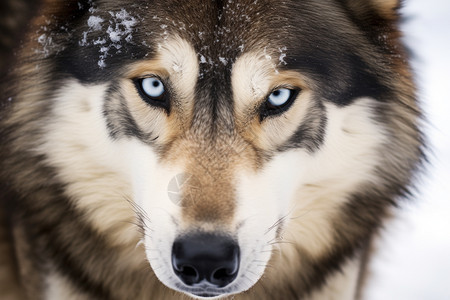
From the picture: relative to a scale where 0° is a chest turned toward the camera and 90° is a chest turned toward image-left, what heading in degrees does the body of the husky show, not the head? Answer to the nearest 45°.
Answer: approximately 0°
